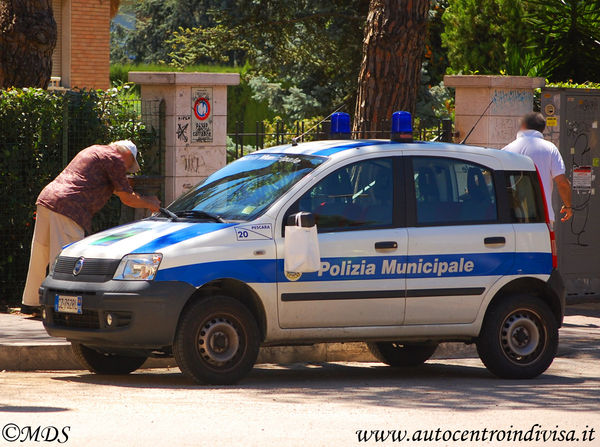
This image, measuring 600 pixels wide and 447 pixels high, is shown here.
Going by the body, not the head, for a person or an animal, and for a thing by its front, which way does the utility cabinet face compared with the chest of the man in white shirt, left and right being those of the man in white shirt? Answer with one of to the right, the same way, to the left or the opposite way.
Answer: the opposite way

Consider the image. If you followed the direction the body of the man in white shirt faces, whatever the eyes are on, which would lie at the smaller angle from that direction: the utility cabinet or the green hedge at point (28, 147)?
the utility cabinet

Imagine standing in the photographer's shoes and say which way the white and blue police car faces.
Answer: facing the viewer and to the left of the viewer

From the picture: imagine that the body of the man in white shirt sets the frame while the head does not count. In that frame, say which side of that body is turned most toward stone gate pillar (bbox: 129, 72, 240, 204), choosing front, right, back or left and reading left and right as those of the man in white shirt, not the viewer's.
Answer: left

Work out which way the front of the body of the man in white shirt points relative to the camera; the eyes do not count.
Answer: away from the camera

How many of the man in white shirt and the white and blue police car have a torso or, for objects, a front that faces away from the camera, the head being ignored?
1

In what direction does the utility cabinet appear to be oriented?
toward the camera

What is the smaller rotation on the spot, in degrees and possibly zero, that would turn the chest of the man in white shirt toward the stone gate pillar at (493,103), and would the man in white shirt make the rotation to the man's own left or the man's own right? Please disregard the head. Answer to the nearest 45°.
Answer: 0° — they already face it

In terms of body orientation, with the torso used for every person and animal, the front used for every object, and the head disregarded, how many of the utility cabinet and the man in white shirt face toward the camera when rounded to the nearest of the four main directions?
1

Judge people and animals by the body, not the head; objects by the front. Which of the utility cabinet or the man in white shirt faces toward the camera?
the utility cabinet

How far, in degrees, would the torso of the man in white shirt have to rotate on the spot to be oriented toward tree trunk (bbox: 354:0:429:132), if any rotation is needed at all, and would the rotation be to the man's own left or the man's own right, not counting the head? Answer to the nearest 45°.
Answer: approximately 45° to the man's own left

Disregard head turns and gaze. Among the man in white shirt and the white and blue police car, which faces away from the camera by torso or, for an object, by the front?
the man in white shirt

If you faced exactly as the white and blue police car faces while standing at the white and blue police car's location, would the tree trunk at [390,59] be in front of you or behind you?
behind
